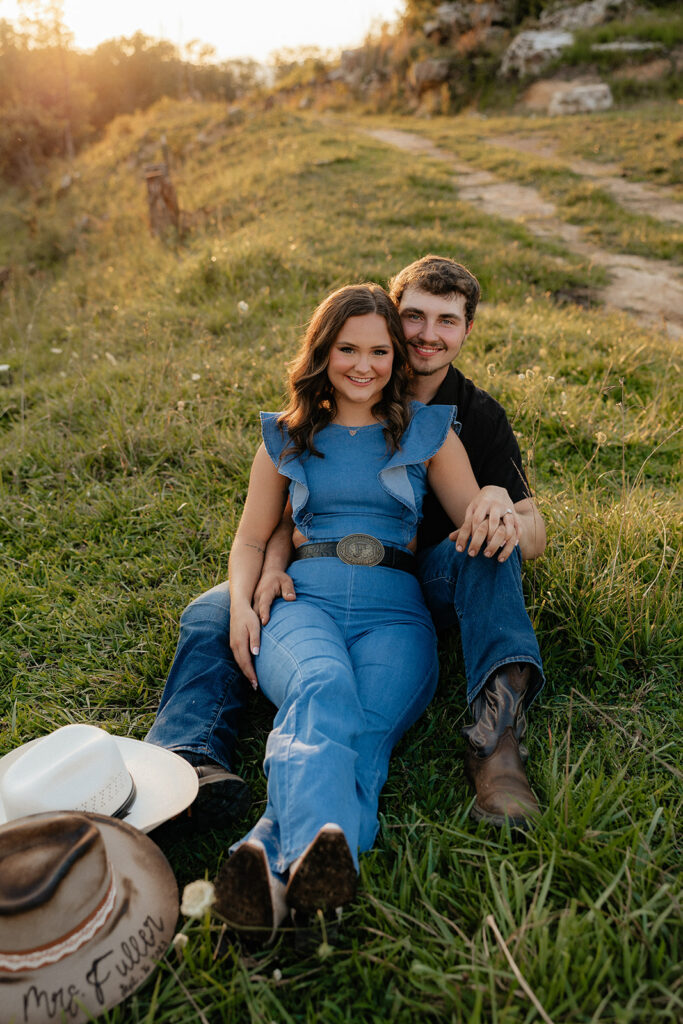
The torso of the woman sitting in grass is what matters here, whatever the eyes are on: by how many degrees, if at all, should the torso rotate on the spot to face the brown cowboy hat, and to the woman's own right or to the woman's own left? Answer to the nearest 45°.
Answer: approximately 45° to the woman's own right

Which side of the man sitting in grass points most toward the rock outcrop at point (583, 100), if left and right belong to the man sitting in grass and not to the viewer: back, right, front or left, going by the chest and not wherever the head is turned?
back

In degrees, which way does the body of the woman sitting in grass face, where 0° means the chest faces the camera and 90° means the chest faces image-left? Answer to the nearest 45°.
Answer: approximately 0°

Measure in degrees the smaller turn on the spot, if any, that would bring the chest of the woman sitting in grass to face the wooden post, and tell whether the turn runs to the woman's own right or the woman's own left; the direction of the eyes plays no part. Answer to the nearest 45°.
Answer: approximately 180°

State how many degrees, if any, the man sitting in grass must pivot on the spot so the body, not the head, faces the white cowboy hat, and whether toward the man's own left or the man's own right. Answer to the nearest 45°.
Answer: approximately 45° to the man's own right

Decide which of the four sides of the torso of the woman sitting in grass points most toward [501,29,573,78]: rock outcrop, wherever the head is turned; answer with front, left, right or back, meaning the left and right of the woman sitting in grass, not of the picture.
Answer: back

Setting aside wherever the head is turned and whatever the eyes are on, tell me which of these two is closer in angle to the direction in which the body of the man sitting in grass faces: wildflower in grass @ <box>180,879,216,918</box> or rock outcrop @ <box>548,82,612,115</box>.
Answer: the wildflower in grass

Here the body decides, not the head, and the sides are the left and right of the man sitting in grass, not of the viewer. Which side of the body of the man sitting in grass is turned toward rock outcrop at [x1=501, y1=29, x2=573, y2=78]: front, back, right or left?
back

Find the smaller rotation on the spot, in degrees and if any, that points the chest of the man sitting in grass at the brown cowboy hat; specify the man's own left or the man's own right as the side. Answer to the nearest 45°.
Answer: approximately 45° to the man's own right

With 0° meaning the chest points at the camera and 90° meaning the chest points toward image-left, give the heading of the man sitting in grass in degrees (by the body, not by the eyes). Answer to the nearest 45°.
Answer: approximately 0°
